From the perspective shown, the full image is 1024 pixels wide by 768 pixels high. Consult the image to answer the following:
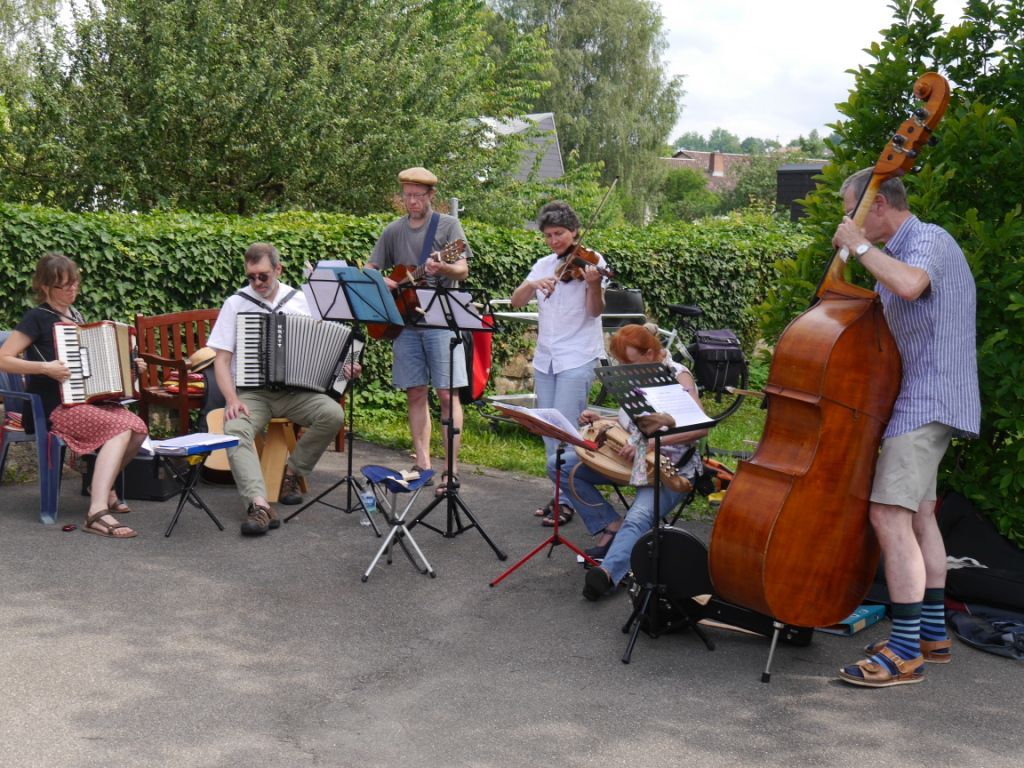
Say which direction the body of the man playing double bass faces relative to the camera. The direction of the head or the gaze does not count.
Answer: to the viewer's left

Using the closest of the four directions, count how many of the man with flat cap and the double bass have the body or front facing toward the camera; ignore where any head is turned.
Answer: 1

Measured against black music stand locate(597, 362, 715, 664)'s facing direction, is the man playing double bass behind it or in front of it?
in front

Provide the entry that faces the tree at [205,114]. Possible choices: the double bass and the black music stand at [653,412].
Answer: the double bass

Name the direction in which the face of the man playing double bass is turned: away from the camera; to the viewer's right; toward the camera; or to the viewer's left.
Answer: to the viewer's left

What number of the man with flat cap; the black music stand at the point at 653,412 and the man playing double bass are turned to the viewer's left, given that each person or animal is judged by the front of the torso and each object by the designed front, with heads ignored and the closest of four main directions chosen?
1

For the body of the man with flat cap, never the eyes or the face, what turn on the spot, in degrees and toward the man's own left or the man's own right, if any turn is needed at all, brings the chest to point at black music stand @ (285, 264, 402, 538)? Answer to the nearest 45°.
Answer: approximately 45° to the man's own right
